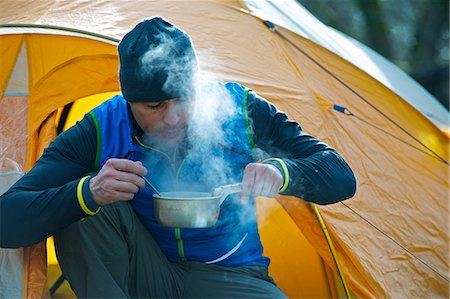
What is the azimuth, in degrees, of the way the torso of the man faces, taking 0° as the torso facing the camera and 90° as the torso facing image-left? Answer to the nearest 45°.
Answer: approximately 0°
